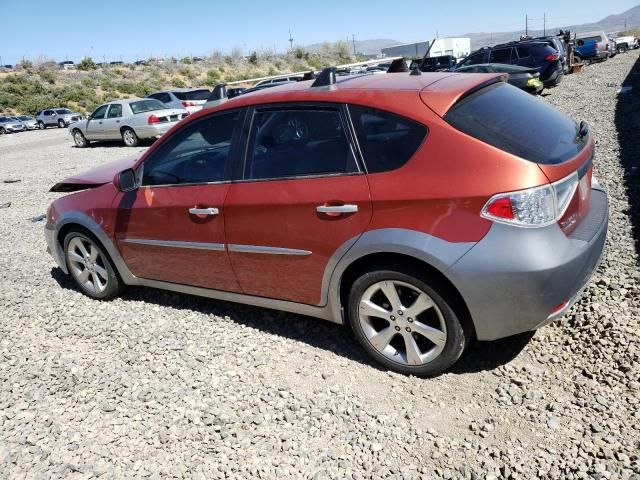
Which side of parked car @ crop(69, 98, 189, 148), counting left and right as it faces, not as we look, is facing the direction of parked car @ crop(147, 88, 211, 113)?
right

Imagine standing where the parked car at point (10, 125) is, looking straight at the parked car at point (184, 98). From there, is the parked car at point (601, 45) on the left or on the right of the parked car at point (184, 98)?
left

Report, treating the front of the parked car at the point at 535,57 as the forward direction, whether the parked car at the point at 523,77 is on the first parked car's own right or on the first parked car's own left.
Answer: on the first parked car's own left

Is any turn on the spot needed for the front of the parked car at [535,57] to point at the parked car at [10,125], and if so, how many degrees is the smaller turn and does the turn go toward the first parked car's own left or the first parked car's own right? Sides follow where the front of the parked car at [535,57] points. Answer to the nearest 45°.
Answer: approximately 45° to the first parked car's own left

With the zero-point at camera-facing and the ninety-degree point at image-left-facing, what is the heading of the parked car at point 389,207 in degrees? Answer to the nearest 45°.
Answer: approximately 135°

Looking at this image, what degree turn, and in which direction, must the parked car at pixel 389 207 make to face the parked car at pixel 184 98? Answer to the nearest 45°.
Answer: approximately 45° to its right

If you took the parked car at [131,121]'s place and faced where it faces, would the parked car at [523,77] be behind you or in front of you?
behind

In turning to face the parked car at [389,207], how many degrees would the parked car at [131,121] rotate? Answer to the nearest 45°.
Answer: approximately 135° to its left

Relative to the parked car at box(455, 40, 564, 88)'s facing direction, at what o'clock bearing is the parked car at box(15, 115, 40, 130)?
the parked car at box(15, 115, 40, 130) is roughly at 11 o'clock from the parked car at box(455, 40, 564, 88).

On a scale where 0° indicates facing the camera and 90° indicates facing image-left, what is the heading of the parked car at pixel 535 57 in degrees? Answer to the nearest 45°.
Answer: approximately 135°
